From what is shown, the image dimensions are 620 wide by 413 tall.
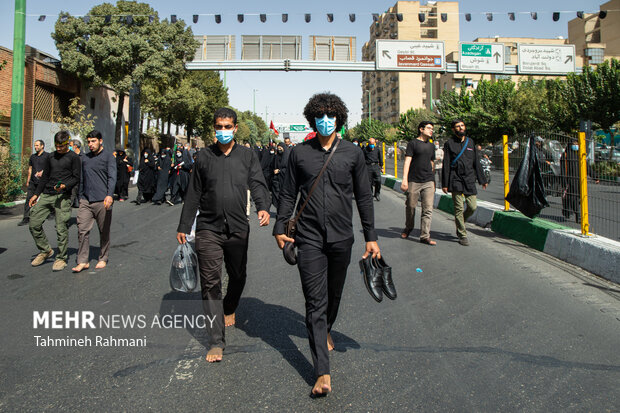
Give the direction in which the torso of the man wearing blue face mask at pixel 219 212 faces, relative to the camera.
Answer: toward the camera

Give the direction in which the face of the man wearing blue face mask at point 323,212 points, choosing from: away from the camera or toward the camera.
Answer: toward the camera

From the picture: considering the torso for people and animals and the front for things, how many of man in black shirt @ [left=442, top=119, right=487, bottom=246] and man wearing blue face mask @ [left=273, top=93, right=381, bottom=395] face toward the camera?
2

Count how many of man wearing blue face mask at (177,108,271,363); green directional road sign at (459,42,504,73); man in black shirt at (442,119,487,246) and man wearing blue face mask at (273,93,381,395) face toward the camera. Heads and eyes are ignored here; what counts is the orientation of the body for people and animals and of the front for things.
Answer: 4

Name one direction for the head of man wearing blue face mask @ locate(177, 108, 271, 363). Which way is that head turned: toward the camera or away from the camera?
toward the camera

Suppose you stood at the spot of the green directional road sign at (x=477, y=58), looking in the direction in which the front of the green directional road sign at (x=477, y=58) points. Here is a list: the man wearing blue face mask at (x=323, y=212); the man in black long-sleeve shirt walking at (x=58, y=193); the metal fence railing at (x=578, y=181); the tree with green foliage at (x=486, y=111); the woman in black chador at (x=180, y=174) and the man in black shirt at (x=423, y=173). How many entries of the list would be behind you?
1

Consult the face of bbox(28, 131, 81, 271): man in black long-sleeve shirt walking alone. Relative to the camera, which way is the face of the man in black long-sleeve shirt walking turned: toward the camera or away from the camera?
toward the camera

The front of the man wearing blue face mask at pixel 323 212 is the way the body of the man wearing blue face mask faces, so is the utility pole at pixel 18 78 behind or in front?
behind

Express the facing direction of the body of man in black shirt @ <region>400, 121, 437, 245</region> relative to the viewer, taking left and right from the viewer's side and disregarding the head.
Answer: facing the viewer and to the right of the viewer

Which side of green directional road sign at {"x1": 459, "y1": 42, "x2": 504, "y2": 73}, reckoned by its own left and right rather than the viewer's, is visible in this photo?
front

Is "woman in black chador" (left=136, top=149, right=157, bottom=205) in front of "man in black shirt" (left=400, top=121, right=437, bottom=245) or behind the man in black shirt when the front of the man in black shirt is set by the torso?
behind
